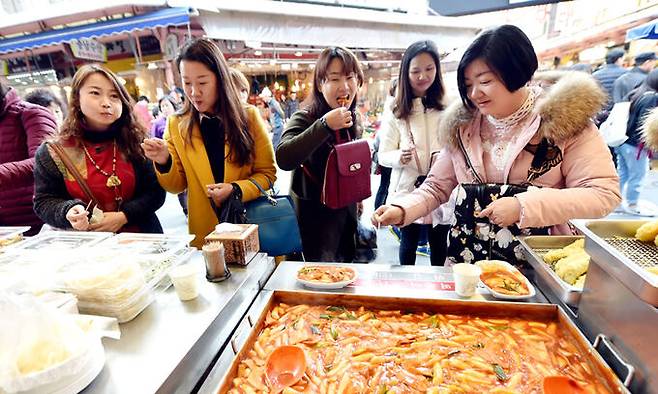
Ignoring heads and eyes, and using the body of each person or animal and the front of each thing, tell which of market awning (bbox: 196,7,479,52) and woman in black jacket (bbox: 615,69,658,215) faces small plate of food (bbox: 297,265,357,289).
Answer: the market awning

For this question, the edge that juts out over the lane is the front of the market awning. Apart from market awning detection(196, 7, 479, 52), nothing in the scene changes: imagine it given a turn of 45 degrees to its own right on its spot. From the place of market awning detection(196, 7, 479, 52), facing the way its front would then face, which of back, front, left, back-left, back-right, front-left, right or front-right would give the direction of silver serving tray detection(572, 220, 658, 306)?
front-left

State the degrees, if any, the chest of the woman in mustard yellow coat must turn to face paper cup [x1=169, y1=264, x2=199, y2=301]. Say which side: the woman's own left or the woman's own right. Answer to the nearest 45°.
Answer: approximately 45° to the woman's own left

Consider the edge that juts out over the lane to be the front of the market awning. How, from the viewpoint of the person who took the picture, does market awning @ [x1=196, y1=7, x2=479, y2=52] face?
facing the viewer

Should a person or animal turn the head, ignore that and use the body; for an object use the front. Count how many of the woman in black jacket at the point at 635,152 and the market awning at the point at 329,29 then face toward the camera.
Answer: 1

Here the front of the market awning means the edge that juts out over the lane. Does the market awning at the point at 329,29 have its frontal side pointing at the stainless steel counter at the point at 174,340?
yes

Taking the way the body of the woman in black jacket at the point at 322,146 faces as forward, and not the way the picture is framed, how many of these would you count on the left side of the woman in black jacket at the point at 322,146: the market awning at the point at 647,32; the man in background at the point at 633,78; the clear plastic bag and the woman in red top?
2

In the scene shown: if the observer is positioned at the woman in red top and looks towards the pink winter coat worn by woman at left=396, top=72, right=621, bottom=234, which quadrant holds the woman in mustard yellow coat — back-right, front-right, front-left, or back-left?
front-left

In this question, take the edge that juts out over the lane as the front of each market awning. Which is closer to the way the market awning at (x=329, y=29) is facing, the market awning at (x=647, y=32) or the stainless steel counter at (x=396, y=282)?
the stainless steel counter

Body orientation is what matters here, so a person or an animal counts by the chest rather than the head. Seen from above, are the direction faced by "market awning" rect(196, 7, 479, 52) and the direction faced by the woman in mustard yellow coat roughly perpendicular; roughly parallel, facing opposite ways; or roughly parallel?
roughly parallel

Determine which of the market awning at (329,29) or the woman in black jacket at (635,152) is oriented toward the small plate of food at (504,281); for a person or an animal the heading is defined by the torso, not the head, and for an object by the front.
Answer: the market awning

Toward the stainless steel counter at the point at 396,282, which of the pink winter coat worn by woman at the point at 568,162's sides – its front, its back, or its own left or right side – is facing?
front
